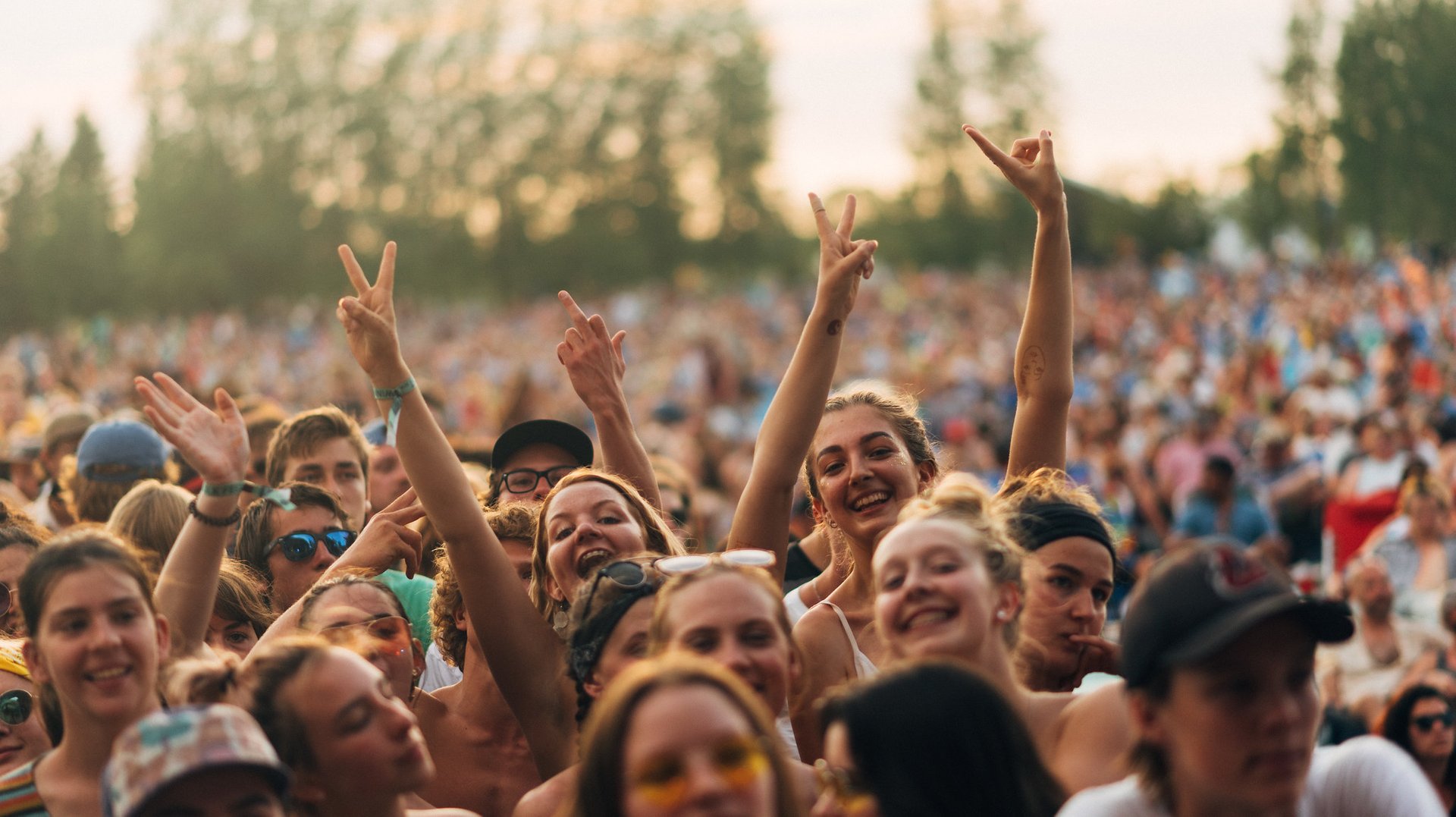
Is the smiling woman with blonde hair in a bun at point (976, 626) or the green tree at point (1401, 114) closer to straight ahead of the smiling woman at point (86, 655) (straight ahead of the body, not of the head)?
the smiling woman with blonde hair in a bun

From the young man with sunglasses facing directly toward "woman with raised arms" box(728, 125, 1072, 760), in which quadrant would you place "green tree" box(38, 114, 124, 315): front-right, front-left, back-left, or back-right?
back-left

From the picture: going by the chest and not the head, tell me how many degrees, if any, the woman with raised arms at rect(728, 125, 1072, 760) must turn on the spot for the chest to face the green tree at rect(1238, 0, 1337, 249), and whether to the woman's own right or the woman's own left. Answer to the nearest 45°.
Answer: approximately 180°

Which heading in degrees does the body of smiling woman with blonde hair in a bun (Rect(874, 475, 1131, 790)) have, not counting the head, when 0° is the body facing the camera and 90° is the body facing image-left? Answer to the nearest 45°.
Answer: approximately 45°

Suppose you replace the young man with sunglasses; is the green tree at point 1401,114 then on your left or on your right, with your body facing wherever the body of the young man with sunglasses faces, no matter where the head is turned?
on your left

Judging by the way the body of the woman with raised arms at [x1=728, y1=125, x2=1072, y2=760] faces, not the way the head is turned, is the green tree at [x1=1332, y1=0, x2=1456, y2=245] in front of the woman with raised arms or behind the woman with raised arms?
behind

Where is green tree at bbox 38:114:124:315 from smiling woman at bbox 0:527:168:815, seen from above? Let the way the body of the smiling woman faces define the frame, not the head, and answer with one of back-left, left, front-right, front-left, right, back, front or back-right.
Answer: back

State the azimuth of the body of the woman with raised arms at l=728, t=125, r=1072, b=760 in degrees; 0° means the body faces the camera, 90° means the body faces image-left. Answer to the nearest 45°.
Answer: approximately 0°

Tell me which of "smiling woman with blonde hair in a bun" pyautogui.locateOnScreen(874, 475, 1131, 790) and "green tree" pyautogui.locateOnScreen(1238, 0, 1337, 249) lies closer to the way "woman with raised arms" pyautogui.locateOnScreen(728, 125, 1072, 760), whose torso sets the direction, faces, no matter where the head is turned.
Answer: the smiling woman with blonde hair in a bun
